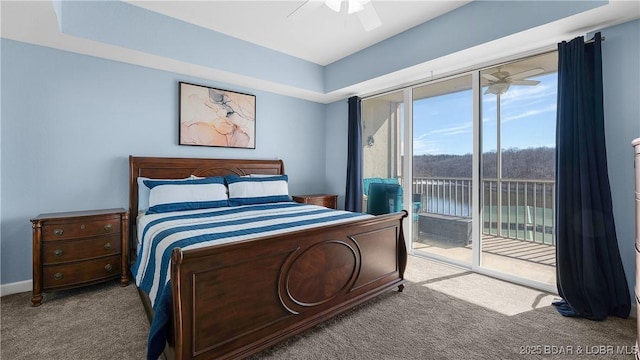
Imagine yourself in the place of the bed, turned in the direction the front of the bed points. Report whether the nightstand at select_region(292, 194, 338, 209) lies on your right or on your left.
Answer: on your left

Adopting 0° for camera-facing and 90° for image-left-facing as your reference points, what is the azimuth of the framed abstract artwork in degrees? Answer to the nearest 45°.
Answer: approximately 315°

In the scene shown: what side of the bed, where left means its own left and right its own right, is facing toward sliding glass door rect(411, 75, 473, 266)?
left

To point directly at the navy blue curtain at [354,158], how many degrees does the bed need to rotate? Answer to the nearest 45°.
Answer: approximately 90° to its left

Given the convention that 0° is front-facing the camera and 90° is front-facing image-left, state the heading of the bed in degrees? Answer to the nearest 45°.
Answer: approximately 315°
